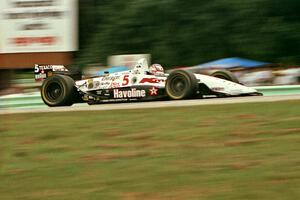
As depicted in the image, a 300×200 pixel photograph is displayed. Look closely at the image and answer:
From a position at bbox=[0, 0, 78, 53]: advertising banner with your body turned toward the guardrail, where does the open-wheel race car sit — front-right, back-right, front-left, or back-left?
front-right

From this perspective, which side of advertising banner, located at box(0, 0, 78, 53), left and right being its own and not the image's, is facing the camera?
front

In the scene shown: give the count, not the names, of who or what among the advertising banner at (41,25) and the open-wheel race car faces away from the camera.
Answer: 0

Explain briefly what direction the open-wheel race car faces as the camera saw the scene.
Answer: facing the viewer and to the right of the viewer
